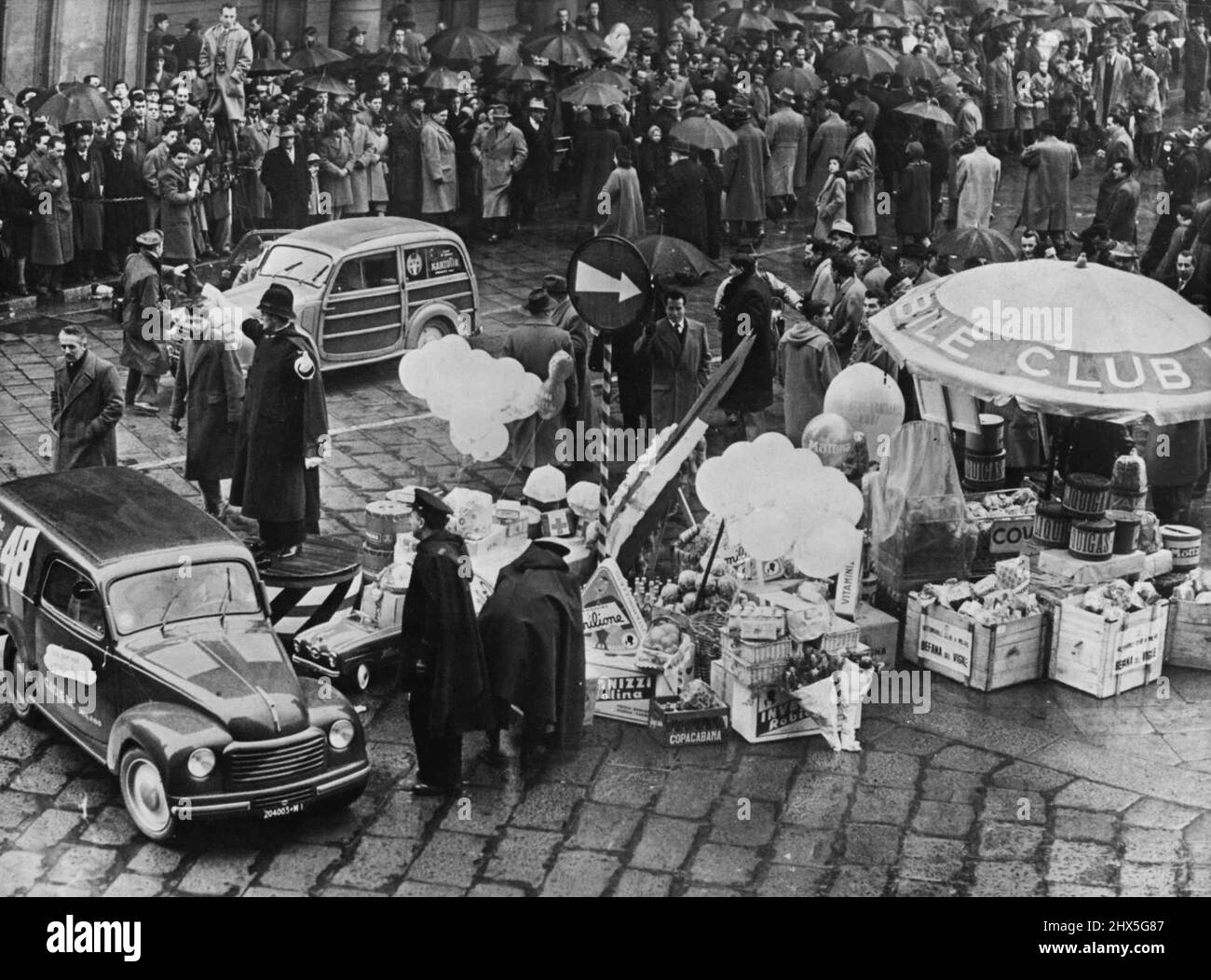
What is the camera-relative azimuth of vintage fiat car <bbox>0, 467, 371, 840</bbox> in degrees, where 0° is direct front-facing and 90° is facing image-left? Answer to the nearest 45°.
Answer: approximately 315°

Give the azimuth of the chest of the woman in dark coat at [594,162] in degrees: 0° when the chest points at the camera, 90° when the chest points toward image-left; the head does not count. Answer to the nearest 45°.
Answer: approximately 180°

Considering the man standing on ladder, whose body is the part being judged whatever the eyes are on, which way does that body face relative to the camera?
toward the camera

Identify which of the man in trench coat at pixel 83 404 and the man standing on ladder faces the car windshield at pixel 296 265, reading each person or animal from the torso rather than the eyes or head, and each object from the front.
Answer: the man standing on ladder

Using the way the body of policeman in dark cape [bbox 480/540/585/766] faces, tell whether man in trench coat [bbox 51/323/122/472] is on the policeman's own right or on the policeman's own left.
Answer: on the policeman's own left

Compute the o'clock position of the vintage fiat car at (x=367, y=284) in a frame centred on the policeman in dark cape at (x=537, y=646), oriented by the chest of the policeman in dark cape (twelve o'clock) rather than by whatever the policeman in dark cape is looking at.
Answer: The vintage fiat car is roughly at 10 o'clock from the policeman in dark cape.

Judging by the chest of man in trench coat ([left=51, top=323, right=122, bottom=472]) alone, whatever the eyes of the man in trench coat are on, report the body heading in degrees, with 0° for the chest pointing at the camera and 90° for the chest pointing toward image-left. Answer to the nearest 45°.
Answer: approximately 45°

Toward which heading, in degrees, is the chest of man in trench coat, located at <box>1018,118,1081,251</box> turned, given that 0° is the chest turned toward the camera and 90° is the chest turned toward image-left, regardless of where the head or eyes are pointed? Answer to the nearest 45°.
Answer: approximately 180°

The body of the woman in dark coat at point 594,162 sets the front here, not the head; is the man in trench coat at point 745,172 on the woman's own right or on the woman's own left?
on the woman's own right
